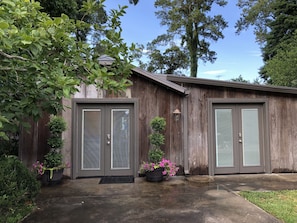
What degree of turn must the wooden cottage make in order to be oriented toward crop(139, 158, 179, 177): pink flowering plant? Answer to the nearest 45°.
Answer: approximately 45° to its right

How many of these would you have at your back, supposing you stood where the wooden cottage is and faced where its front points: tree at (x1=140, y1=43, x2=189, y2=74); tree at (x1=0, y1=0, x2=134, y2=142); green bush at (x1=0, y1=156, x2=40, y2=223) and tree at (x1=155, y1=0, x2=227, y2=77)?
2

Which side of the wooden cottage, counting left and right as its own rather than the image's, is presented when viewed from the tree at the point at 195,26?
back

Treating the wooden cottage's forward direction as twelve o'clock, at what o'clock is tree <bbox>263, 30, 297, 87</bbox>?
The tree is roughly at 7 o'clock from the wooden cottage.

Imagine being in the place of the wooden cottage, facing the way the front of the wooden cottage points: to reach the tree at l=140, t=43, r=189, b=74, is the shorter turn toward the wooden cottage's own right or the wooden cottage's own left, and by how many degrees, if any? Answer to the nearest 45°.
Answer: approximately 180°

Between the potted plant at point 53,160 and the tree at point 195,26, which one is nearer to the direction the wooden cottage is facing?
the potted plant

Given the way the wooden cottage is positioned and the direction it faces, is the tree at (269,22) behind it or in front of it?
behind

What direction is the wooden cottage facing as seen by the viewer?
toward the camera

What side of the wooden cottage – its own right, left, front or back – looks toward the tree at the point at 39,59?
front

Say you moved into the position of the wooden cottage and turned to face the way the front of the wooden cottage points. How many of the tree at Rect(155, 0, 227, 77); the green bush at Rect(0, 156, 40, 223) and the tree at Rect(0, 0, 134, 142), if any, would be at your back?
1

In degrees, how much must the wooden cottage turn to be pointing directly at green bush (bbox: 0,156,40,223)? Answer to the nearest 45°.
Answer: approximately 45° to its right

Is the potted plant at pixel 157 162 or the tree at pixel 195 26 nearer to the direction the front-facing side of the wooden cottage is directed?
the potted plant

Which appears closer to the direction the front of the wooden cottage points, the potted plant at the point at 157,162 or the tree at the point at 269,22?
the potted plant
